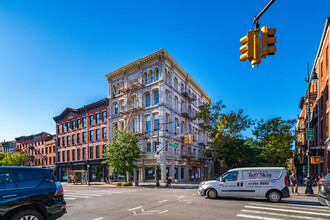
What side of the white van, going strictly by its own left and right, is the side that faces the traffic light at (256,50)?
left

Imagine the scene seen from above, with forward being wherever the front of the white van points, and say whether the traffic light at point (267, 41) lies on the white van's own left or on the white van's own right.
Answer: on the white van's own left

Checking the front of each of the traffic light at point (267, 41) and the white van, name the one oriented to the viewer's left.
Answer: the white van

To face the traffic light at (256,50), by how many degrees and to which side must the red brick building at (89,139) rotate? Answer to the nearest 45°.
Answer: approximately 45° to its left

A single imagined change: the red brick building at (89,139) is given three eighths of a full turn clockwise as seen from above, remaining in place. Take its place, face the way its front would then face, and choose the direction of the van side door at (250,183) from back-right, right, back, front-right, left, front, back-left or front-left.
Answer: back

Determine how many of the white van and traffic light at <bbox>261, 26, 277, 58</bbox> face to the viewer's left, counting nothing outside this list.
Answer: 1

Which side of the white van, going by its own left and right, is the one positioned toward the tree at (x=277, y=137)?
right

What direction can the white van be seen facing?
to the viewer's left
